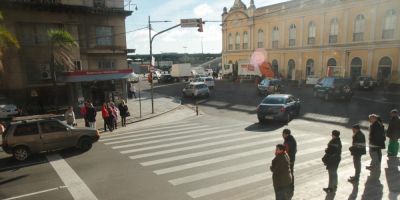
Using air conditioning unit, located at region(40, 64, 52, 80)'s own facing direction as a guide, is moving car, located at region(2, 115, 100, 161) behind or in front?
in front

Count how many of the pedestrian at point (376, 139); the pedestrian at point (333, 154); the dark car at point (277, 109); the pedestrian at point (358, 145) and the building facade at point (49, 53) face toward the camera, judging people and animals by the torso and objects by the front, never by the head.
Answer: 1

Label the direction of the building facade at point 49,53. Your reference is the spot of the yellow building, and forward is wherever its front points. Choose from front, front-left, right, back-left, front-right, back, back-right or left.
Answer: front

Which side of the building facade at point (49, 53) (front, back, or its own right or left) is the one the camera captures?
front

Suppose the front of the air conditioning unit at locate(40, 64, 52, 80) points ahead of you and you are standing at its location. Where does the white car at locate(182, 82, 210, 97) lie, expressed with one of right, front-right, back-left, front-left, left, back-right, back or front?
left

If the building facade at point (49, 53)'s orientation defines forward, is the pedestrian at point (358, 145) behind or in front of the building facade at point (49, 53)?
in front

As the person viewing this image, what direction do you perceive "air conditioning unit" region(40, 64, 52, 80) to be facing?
facing the viewer

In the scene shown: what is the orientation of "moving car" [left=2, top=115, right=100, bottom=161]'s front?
to the viewer's right
